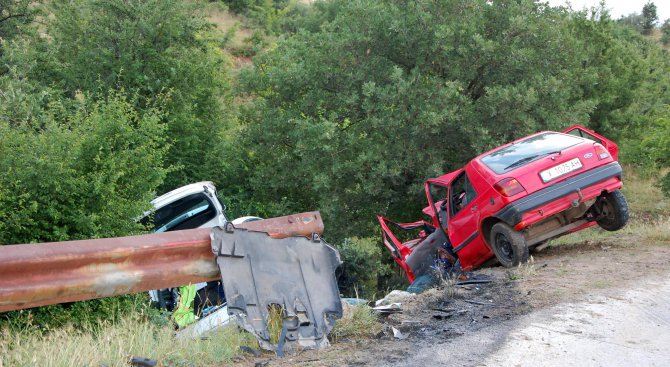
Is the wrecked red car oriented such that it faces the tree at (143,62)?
yes

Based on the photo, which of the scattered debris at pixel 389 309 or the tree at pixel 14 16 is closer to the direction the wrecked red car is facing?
the tree

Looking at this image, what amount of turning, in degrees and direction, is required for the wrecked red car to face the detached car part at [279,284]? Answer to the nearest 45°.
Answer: approximately 90° to its left

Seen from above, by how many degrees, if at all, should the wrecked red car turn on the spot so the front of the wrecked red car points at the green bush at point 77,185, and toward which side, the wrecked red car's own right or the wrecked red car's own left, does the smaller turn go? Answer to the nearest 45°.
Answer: approximately 45° to the wrecked red car's own left

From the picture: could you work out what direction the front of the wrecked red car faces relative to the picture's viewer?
facing away from the viewer and to the left of the viewer

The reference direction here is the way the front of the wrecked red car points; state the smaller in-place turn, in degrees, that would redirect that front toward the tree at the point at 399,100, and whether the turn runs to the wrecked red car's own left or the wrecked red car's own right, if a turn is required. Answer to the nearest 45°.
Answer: approximately 45° to the wrecked red car's own right

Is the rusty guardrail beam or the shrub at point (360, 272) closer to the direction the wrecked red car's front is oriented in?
the shrub

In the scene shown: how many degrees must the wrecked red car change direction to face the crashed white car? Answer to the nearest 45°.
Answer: approximately 45° to its left

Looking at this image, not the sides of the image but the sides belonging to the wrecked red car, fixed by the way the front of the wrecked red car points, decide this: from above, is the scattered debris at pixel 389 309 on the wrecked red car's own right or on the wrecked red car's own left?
on the wrecked red car's own left
